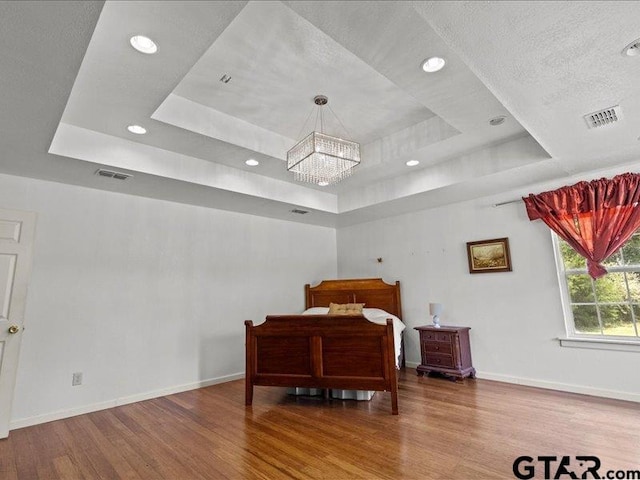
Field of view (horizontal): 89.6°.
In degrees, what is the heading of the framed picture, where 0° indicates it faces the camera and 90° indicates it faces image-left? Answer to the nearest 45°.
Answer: approximately 0°

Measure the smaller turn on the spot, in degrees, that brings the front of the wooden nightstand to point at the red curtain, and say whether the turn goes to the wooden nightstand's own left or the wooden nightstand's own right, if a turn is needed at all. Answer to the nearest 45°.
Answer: approximately 135° to the wooden nightstand's own left

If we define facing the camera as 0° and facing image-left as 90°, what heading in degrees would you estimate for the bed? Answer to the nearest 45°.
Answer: approximately 0°

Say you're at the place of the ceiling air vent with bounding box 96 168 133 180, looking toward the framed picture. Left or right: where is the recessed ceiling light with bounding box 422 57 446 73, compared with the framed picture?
right

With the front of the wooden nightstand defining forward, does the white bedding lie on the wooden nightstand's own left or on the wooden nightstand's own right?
on the wooden nightstand's own right

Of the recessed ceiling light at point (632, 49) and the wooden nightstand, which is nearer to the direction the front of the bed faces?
the recessed ceiling light

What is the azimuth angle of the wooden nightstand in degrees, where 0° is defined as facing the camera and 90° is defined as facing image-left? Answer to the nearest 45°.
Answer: approximately 45°
